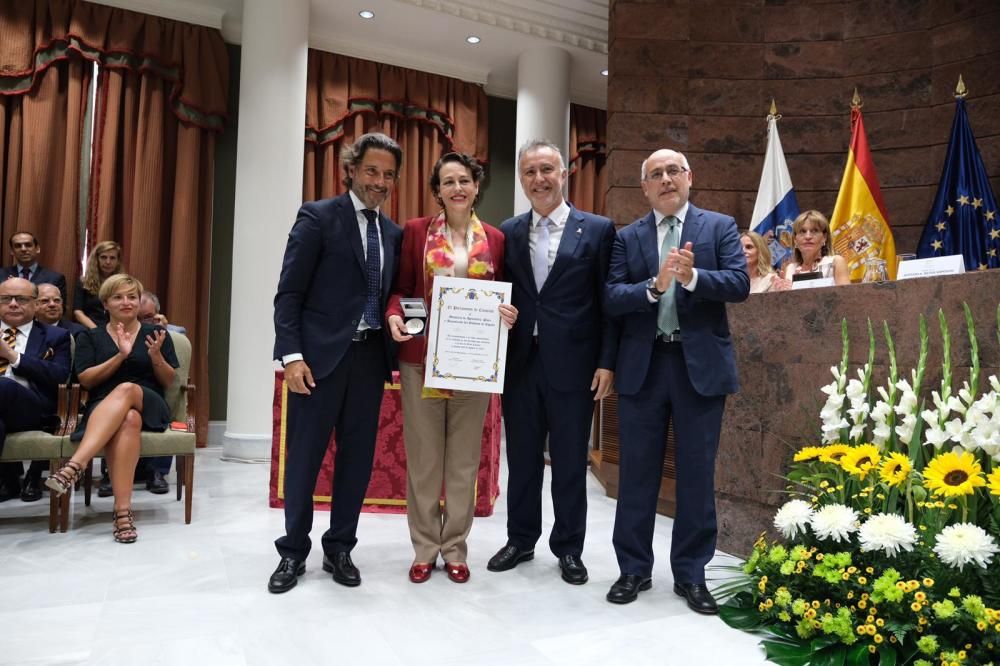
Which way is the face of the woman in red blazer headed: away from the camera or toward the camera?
toward the camera

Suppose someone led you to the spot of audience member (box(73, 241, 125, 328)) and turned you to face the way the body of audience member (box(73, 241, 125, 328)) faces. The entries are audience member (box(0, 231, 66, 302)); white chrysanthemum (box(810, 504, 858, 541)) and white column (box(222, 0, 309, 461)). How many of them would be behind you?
1

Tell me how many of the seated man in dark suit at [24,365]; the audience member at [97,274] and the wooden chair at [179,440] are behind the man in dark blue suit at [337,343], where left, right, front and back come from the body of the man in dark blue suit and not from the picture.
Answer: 3

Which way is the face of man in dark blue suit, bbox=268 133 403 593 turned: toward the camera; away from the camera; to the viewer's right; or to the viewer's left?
toward the camera

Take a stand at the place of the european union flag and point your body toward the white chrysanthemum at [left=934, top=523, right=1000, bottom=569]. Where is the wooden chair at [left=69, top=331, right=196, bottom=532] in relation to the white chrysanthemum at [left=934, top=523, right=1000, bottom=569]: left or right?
right

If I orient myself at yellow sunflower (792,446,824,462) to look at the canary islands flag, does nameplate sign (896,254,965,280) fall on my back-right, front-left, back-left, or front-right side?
front-right

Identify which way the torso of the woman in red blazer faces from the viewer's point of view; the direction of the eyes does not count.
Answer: toward the camera

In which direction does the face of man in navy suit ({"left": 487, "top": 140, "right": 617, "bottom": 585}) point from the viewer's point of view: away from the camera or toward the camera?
toward the camera

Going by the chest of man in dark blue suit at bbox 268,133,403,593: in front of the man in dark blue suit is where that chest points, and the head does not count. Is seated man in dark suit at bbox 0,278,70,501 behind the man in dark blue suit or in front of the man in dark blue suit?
behind

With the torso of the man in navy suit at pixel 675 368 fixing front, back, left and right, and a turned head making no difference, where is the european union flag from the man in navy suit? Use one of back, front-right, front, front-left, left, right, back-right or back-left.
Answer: back-left

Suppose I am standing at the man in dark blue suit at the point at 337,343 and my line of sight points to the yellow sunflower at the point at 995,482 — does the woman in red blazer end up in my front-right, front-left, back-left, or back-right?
front-left

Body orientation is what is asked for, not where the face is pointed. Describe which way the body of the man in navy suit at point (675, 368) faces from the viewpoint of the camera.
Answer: toward the camera

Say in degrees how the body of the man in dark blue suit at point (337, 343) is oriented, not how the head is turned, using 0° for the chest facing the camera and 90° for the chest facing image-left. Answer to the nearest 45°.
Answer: approximately 315°

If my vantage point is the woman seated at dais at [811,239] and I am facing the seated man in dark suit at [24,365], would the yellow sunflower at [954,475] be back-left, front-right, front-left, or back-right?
front-left
